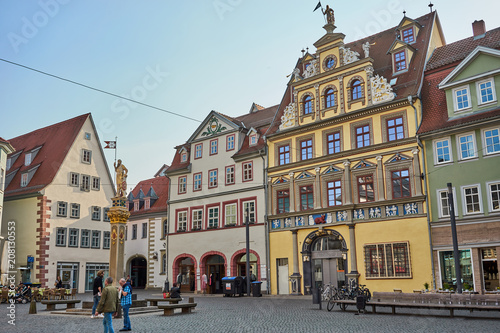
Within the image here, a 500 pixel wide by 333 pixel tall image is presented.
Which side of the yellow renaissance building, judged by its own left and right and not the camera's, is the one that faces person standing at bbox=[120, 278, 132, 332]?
front

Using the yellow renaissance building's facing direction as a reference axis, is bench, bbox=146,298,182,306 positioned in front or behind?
in front

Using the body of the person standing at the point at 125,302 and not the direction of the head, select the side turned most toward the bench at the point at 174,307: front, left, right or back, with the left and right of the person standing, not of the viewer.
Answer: right

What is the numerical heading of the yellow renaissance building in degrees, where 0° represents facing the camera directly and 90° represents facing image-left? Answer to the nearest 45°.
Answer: approximately 45°

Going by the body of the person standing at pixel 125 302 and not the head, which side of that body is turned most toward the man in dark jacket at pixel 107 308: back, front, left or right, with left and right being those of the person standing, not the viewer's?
left

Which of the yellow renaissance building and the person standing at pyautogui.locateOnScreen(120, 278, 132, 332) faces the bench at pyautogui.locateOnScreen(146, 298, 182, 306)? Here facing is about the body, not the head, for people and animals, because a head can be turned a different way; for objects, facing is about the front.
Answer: the yellow renaissance building

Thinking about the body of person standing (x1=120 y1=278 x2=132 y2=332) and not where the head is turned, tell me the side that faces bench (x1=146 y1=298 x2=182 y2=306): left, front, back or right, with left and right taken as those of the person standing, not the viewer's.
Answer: right
